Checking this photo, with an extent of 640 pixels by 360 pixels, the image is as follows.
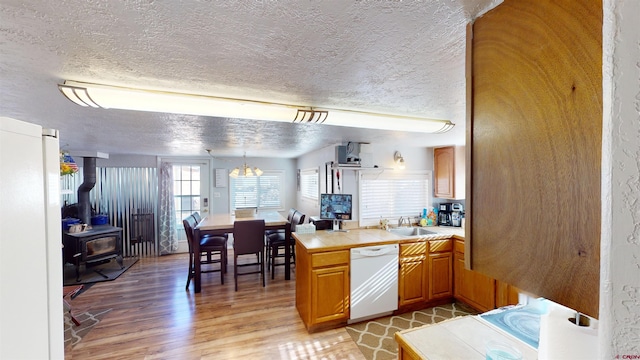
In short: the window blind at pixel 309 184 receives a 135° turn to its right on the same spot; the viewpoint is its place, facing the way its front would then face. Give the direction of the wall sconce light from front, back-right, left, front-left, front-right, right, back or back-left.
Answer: back-right

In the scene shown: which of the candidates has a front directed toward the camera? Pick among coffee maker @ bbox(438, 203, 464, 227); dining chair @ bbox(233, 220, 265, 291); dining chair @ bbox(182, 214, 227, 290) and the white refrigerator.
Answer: the coffee maker

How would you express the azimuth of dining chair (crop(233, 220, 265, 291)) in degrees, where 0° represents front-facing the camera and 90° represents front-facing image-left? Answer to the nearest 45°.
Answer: approximately 180°

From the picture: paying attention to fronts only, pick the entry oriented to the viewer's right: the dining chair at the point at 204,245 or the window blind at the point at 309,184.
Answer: the dining chair

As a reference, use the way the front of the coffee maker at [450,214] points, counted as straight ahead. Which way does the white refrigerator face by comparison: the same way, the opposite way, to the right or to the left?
the opposite way

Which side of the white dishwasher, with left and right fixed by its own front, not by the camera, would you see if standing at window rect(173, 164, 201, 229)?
back

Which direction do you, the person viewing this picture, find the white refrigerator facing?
facing to the right of the viewer

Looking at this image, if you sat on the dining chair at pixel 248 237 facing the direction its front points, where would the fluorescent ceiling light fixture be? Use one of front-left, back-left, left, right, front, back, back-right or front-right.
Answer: back

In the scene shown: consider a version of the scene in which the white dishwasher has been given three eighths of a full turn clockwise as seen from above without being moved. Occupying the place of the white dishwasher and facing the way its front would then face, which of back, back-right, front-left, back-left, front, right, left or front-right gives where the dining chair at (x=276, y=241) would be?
front-right

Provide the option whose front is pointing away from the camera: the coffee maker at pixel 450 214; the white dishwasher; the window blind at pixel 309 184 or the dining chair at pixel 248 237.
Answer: the dining chair

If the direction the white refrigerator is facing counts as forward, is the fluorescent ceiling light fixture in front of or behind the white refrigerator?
in front

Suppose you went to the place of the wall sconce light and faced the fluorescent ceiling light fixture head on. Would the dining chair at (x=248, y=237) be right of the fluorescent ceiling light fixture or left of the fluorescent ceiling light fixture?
right

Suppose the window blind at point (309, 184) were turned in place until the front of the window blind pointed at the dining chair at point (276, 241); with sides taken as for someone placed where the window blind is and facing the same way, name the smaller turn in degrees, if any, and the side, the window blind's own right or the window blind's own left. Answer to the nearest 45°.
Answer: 0° — it already faces it
